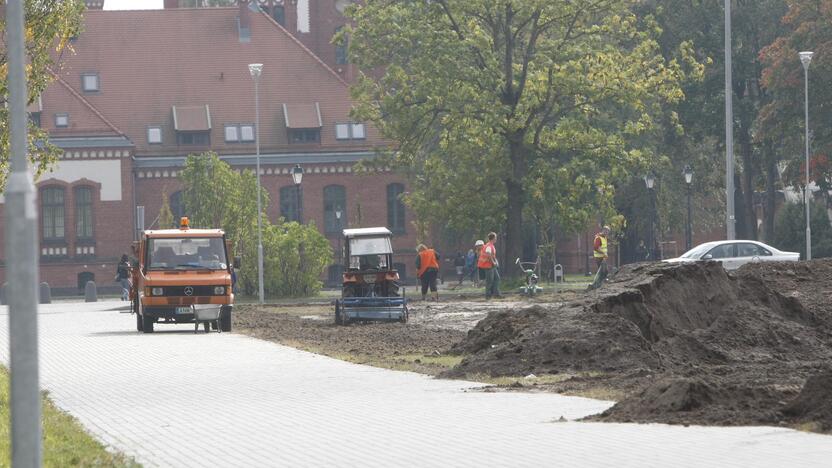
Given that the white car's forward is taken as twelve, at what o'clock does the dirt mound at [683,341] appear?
The dirt mound is roughly at 9 o'clock from the white car.

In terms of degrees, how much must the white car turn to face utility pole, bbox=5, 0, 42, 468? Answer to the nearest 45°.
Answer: approximately 90° to its left

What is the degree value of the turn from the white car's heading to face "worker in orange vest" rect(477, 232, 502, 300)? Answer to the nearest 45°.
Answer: approximately 45° to its left

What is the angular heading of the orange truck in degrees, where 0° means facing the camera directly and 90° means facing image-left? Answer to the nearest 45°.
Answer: approximately 0°

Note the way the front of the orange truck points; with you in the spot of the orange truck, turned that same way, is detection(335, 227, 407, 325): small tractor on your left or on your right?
on your left

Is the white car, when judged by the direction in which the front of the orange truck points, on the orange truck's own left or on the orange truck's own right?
on the orange truck's own left
